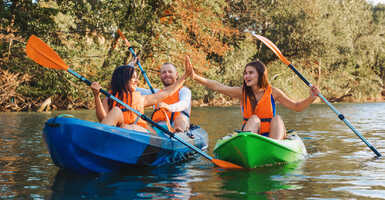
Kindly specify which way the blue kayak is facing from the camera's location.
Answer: facing the viewer and to the left of the viewer

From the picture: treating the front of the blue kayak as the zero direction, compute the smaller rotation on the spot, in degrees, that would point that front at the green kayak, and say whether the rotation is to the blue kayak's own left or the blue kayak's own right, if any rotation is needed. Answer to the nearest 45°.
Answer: approximately 135° to the blue kayak's own left

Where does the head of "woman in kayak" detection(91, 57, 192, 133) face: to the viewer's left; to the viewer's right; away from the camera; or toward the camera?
to the viewer's right
